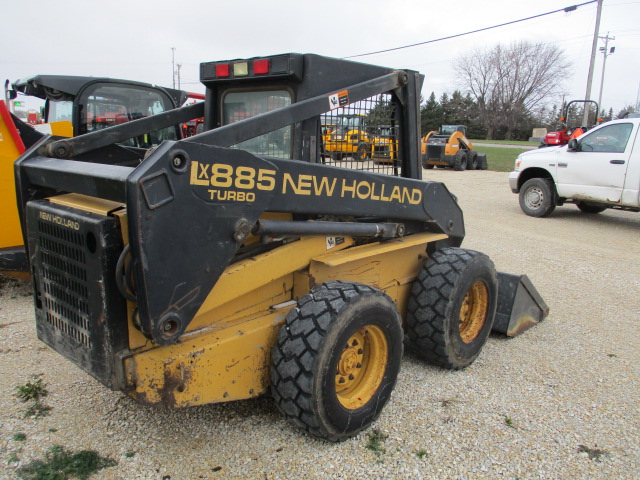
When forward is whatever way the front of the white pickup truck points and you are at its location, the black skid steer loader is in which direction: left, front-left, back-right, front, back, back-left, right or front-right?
left

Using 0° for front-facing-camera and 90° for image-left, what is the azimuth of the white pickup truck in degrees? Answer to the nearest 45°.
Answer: approximately 90°

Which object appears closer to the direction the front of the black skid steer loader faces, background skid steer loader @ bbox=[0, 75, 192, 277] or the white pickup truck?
the white pickup truck

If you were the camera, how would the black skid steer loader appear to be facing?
facing away from the viewer and to the right of the viewer

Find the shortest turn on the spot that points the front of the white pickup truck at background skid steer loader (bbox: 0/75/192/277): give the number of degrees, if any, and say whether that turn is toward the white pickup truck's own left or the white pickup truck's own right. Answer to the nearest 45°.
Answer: approximately 45° to the white pickup truck's own left

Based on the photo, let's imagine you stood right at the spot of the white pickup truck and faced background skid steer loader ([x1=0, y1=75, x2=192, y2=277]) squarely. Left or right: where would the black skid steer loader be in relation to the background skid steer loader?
left

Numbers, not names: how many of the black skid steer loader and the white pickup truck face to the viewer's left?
1

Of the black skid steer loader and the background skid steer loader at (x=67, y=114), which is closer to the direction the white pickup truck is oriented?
the background skid steer loader

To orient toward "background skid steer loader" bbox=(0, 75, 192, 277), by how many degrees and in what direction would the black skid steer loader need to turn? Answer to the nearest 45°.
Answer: approximately 90° to its left

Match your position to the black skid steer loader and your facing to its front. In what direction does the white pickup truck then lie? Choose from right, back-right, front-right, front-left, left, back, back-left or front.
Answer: front
